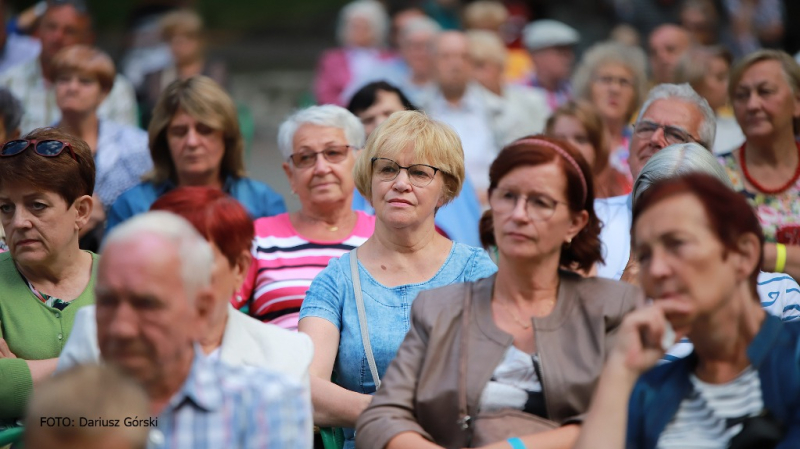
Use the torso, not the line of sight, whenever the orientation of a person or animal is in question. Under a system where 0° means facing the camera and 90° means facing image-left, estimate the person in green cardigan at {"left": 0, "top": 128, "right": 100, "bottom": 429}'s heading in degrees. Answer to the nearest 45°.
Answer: approximately 45°

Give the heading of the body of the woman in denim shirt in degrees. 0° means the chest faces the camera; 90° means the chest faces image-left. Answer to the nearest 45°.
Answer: approximately 0°

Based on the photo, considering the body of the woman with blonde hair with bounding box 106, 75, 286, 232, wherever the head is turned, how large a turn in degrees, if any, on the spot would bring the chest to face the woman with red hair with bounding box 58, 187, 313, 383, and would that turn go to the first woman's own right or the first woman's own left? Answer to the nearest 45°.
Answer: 0° — they already face them

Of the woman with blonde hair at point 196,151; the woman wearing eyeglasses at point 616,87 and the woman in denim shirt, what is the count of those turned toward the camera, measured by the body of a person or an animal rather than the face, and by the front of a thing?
3

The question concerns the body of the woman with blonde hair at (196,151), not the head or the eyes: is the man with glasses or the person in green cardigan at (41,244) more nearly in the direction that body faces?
the person in green cardigan

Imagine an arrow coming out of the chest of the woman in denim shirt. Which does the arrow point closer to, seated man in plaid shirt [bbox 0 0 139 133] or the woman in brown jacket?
the woman in brown jacket

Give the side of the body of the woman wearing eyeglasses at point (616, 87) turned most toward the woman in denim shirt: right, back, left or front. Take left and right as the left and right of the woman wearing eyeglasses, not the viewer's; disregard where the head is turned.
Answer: front

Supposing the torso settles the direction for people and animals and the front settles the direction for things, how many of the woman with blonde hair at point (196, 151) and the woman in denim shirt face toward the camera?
2

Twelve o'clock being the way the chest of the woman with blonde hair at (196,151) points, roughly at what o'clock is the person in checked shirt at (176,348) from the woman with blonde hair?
The person in checked shirt is roughly at 12 o'clock from the woman with blonde hair.

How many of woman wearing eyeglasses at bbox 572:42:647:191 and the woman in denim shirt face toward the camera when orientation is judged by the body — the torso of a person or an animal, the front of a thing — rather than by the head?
2

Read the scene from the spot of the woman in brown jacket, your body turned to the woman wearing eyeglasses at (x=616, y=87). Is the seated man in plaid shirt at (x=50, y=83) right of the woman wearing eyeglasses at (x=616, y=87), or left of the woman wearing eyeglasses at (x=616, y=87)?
left
